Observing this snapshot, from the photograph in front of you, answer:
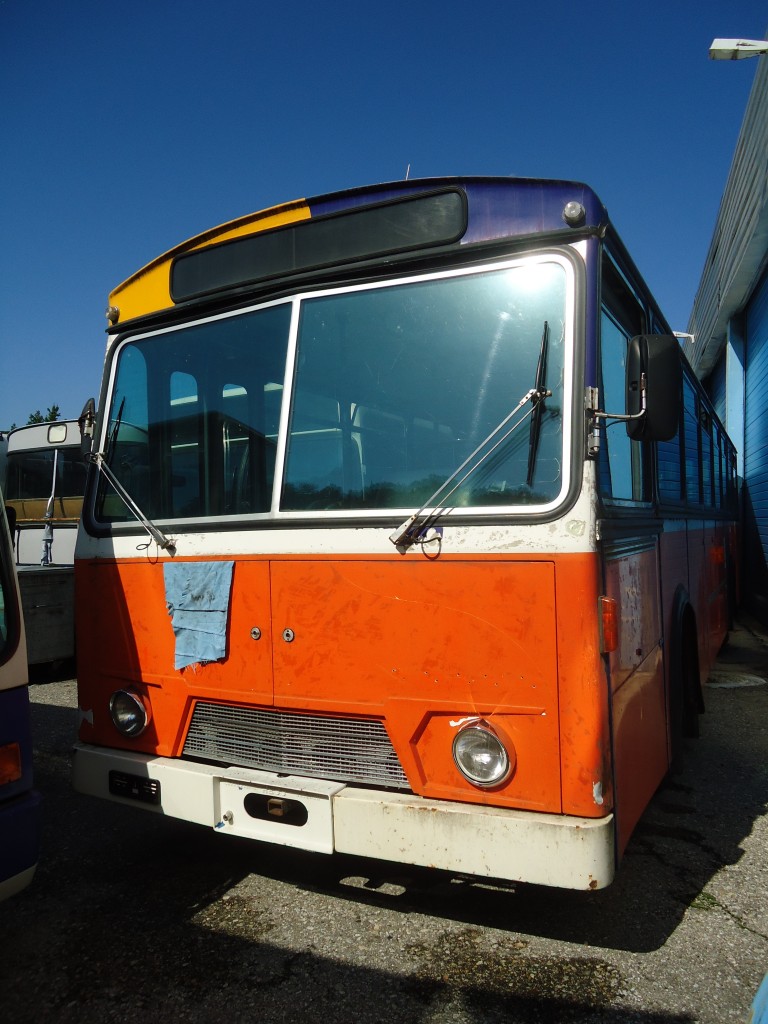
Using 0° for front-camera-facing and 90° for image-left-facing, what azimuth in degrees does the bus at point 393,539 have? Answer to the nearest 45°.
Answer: approximately 45°

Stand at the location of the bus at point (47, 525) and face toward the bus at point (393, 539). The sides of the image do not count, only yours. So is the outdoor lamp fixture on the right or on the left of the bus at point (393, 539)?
left

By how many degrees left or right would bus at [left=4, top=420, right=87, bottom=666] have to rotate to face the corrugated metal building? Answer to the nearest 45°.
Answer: approximately 90° to its left

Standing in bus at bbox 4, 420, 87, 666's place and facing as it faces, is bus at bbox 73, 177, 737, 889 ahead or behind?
ahead

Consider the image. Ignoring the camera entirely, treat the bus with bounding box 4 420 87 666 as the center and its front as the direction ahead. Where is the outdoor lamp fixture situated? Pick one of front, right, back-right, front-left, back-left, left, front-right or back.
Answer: front-left

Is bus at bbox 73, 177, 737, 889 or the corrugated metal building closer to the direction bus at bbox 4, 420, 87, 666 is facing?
the bus

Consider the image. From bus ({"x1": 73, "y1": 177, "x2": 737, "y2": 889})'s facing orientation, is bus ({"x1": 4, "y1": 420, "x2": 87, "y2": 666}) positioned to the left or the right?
on its right

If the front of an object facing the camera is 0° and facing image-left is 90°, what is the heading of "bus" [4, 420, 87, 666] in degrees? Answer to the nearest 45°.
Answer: approximately 0°
